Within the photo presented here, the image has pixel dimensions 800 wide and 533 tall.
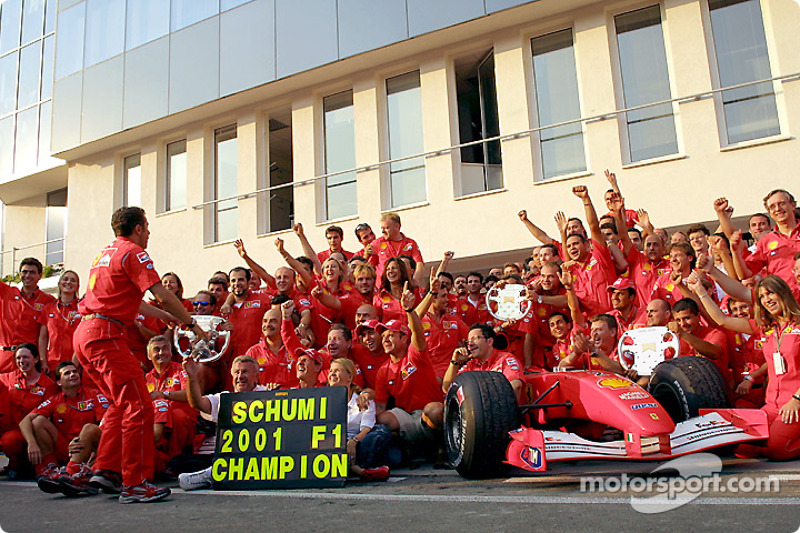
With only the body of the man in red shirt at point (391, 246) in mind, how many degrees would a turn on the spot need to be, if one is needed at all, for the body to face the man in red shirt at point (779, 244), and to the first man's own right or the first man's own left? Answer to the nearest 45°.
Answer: approximately 45° to the first man's own left

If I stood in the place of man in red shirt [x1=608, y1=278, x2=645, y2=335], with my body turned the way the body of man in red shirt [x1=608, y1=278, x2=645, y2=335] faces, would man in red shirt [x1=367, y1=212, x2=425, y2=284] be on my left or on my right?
on my right

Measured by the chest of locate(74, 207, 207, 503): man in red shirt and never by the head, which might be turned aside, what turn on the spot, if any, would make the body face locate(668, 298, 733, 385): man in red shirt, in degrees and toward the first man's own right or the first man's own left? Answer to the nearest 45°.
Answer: approximately 45° to the first man's own right

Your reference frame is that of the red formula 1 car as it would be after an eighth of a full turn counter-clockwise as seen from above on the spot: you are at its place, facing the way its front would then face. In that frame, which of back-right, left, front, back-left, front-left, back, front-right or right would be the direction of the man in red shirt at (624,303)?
left

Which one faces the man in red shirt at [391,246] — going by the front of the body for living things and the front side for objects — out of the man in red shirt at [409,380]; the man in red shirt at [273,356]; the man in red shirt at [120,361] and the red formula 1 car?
the man in red shirt at [120,361]

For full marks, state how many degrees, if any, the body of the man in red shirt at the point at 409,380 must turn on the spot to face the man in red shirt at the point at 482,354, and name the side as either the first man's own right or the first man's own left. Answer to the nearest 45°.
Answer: approximately 90° to the first man's own left

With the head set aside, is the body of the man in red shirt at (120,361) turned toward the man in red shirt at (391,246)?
yes

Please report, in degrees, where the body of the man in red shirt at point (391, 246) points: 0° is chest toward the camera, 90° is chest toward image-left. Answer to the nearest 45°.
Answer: approximately 0°

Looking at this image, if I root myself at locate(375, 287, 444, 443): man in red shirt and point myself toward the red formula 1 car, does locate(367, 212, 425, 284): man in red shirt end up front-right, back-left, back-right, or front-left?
back-left

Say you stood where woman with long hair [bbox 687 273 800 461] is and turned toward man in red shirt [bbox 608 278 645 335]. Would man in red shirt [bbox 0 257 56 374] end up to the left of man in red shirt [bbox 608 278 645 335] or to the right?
left

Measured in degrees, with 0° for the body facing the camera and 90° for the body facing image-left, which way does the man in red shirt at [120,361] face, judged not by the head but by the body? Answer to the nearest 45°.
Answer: approximately 225°
